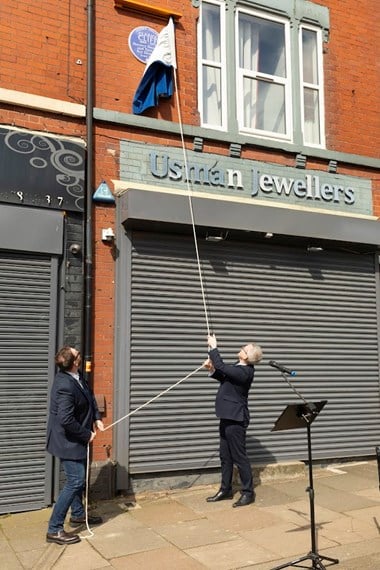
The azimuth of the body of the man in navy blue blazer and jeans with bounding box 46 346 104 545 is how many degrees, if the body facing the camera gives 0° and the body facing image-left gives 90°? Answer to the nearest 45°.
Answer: approximately 270°

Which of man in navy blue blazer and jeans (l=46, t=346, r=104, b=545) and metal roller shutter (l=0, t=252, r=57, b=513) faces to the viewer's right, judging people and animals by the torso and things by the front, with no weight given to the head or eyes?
the man in navy blue blazer and jeans

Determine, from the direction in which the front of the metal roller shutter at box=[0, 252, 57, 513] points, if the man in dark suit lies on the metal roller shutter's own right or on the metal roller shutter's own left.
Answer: on the metal roller shutter's own left

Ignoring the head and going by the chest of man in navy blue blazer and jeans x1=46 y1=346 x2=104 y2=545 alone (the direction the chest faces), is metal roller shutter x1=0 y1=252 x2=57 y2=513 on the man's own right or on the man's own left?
on the man's own left

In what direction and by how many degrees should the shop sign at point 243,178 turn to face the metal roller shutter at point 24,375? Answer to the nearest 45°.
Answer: approximately 90° to its right

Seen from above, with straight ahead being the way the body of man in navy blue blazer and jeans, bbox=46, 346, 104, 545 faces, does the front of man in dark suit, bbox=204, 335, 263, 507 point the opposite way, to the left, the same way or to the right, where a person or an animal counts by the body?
the opposite way

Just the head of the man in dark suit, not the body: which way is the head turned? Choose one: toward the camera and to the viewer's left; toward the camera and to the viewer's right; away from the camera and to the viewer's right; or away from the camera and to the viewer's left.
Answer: away from the camera and to the viewer's left

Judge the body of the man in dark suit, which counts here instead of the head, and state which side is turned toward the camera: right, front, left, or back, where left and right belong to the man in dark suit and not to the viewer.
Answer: left

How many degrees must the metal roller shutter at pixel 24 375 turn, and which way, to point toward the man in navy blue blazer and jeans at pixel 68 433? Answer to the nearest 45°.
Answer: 0° — it already faces them

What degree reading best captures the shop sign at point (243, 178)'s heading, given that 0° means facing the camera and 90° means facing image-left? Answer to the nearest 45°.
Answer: approximately 315°
